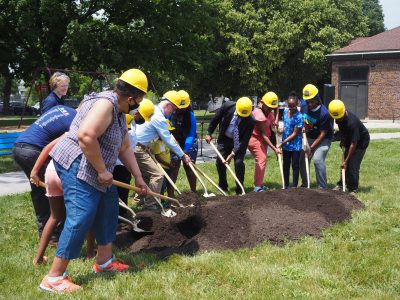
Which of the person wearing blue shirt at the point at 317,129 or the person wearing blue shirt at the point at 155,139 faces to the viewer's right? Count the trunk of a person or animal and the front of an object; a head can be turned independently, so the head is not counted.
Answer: the person wearing blue shirt at the point at 155,139

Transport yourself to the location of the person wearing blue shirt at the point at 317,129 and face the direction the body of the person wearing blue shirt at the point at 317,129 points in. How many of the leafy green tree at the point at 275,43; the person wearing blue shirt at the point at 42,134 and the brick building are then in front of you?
1

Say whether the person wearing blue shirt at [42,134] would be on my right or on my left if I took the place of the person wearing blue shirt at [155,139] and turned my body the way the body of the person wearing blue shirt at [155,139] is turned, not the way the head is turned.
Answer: on my right

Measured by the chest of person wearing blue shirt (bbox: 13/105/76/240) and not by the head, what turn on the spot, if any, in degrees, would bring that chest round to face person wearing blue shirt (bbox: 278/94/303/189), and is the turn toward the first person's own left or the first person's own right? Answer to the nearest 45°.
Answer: approximately 45° to the first person's own left

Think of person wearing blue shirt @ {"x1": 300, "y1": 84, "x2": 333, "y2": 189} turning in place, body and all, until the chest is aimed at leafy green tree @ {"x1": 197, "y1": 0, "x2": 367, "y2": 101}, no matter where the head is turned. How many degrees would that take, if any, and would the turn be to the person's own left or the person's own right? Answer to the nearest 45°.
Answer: approximately 135° to the person's own right

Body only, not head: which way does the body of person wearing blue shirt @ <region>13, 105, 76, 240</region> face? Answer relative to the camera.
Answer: to the viewer's right

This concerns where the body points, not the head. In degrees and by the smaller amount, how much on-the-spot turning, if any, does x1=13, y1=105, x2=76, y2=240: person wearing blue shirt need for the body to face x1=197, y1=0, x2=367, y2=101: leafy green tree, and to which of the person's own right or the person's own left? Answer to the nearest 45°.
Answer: approximately 45° to the person's own left

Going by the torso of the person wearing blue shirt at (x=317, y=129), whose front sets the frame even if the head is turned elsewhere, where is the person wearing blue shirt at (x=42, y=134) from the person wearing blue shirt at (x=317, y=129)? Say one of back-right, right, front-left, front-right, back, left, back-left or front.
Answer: front

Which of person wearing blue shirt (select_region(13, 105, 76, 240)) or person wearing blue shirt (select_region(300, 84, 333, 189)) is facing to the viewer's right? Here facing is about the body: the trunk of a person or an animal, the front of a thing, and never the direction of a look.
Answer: person wearing blue shirt (select_region(13, 105, 76, 240))

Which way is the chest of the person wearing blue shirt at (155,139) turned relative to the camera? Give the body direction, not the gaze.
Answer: to the viewer's right

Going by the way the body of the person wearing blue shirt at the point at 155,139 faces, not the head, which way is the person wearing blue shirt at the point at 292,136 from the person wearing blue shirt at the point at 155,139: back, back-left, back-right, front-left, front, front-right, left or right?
front-left
